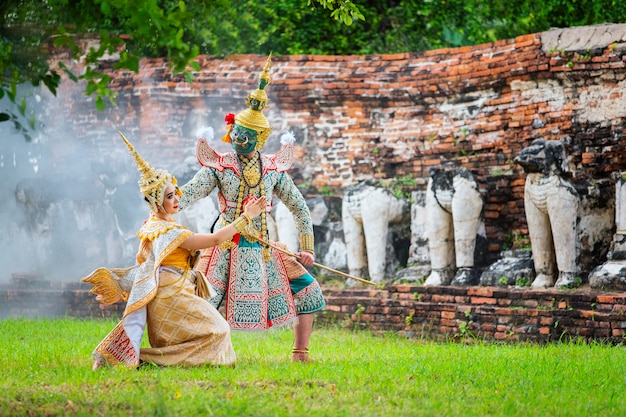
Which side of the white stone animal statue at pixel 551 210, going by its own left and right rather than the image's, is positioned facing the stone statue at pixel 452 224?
right

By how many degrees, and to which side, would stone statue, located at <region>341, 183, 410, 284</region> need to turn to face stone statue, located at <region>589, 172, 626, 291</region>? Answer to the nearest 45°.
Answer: approximately 90° to its left

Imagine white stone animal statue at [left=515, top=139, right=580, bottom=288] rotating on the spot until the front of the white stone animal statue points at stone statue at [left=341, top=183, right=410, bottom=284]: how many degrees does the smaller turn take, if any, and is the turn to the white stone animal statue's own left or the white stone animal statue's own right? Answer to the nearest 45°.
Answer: approximately 90° to the white stone animal statue's own right

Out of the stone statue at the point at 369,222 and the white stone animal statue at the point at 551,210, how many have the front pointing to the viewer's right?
0

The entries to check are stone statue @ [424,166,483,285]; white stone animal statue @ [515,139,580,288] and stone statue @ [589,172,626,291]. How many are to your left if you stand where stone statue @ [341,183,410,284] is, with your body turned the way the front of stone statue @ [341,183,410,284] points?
3

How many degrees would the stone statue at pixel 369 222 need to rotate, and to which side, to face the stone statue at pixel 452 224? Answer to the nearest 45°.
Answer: approximately 90° to its left

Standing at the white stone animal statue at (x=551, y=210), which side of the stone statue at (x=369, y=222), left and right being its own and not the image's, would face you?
left

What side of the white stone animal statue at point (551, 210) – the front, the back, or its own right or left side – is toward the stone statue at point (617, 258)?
left

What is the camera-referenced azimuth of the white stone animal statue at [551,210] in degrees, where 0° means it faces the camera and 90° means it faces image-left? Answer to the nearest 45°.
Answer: approximately 45°

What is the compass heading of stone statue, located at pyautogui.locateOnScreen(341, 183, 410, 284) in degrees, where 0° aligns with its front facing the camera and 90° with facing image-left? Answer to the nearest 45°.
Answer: approximately 45°
